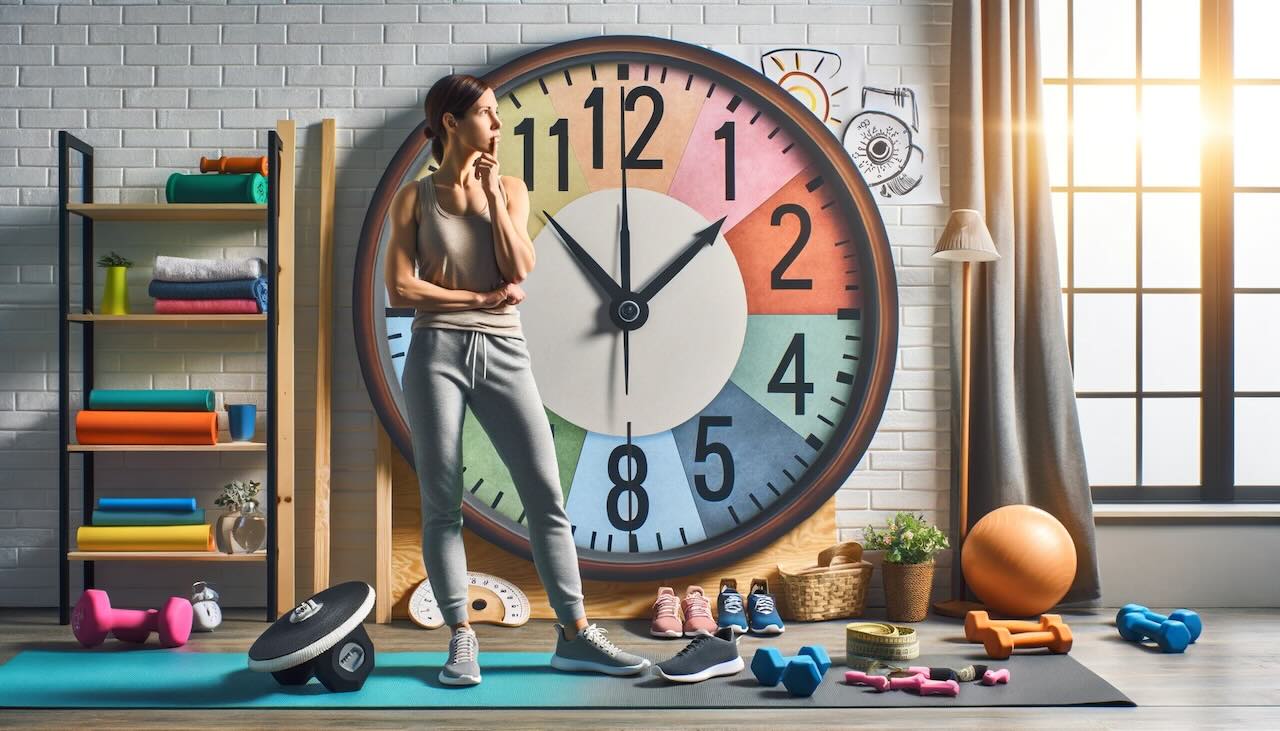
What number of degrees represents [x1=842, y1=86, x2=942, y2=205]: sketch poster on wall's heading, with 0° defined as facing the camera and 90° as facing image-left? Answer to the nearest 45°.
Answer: approximately 0°

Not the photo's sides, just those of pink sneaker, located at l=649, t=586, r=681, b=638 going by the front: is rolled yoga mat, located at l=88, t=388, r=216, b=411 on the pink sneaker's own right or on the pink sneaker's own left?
on the pink sneaker's own right

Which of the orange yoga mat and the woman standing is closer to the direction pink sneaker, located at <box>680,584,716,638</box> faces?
the woman standing

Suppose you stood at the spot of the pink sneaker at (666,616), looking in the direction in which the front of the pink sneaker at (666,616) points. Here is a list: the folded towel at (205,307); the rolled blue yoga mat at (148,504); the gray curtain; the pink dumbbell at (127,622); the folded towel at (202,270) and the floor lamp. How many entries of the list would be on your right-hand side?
4

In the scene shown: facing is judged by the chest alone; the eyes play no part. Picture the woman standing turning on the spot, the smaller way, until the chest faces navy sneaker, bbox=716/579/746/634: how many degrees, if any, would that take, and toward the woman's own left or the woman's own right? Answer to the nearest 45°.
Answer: approximately 135° to the woman's own left

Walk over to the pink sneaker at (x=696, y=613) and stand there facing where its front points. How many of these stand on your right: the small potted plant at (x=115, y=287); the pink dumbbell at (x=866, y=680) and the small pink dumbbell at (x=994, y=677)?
1

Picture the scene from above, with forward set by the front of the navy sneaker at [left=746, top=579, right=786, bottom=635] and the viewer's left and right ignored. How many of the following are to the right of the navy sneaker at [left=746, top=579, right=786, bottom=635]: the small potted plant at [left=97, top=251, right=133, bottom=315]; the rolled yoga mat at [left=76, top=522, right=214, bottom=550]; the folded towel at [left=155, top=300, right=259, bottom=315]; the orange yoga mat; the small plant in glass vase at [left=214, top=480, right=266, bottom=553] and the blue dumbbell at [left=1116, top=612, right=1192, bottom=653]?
5

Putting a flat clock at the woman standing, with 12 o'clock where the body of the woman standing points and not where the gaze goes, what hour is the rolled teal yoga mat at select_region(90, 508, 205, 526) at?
The rolled teal yoga mat is roughly at 4 o'clock from the woman standing.

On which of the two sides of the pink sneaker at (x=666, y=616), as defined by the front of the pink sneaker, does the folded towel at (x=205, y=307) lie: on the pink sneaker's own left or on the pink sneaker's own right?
on the pink sneaker's own right

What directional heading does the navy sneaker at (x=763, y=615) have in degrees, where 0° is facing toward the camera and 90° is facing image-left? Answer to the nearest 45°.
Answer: approximately 0°
